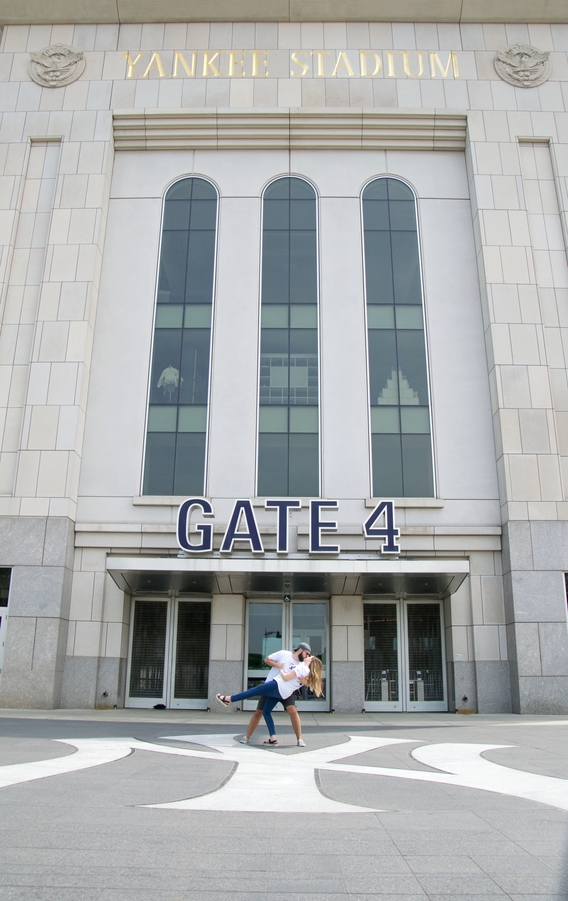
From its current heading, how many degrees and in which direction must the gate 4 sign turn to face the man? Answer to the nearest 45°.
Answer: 0° — it already faces them

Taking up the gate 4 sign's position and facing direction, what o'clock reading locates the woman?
The woman is roughly at 12 o'clock from the gate 4 sign.

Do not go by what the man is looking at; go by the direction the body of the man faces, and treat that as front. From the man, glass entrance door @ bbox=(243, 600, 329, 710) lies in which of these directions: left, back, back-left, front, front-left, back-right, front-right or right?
back-left

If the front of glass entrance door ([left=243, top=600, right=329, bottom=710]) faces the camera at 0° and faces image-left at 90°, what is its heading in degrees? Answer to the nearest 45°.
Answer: approximately 0°

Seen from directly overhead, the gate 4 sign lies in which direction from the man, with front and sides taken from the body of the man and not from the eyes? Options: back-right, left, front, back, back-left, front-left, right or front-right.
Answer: back-left

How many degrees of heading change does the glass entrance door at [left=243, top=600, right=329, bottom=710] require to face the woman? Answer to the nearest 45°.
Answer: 0° — it already faces them

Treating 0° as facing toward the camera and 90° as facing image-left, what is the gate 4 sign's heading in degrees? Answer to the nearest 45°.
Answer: approximately 0°
